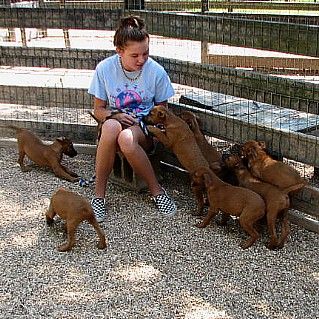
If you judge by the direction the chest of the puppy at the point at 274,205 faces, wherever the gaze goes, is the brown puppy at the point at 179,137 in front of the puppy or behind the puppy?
in front

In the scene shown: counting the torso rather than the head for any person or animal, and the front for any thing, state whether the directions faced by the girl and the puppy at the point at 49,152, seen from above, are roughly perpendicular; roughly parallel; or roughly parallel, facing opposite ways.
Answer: roughly perpendicular

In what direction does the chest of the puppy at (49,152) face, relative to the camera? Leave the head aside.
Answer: to the viewer's right

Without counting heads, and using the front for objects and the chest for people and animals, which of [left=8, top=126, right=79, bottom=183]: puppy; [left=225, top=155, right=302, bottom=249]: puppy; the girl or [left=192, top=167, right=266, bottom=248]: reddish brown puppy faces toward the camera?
the girl

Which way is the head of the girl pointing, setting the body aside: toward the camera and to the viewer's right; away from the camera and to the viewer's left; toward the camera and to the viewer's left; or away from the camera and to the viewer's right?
toward the camera and to the viewer's right

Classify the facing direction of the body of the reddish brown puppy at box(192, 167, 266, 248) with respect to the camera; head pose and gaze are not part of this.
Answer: to the viewer's left

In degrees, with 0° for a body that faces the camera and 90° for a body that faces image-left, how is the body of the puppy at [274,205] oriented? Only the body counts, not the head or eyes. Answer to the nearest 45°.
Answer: approximately 135°

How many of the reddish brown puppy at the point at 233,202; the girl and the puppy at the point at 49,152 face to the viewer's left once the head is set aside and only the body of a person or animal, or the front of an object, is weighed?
1

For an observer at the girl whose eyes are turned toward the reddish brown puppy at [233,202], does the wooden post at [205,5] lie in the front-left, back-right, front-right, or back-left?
back-left

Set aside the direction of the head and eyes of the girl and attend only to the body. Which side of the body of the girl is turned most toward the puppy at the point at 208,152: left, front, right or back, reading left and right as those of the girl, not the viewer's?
left

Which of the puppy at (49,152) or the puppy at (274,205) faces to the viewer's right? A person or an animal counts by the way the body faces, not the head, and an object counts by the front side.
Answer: the puppy at (49,152)

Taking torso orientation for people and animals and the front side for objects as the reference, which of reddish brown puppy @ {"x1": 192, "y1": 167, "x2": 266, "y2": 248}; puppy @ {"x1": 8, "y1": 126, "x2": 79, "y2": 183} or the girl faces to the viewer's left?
the reddish brown puppy

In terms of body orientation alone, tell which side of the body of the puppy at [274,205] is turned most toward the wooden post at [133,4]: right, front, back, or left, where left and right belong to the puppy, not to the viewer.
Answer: front

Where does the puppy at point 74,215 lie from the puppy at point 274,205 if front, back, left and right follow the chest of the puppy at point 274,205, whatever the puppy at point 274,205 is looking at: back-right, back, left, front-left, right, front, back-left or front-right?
front-left
